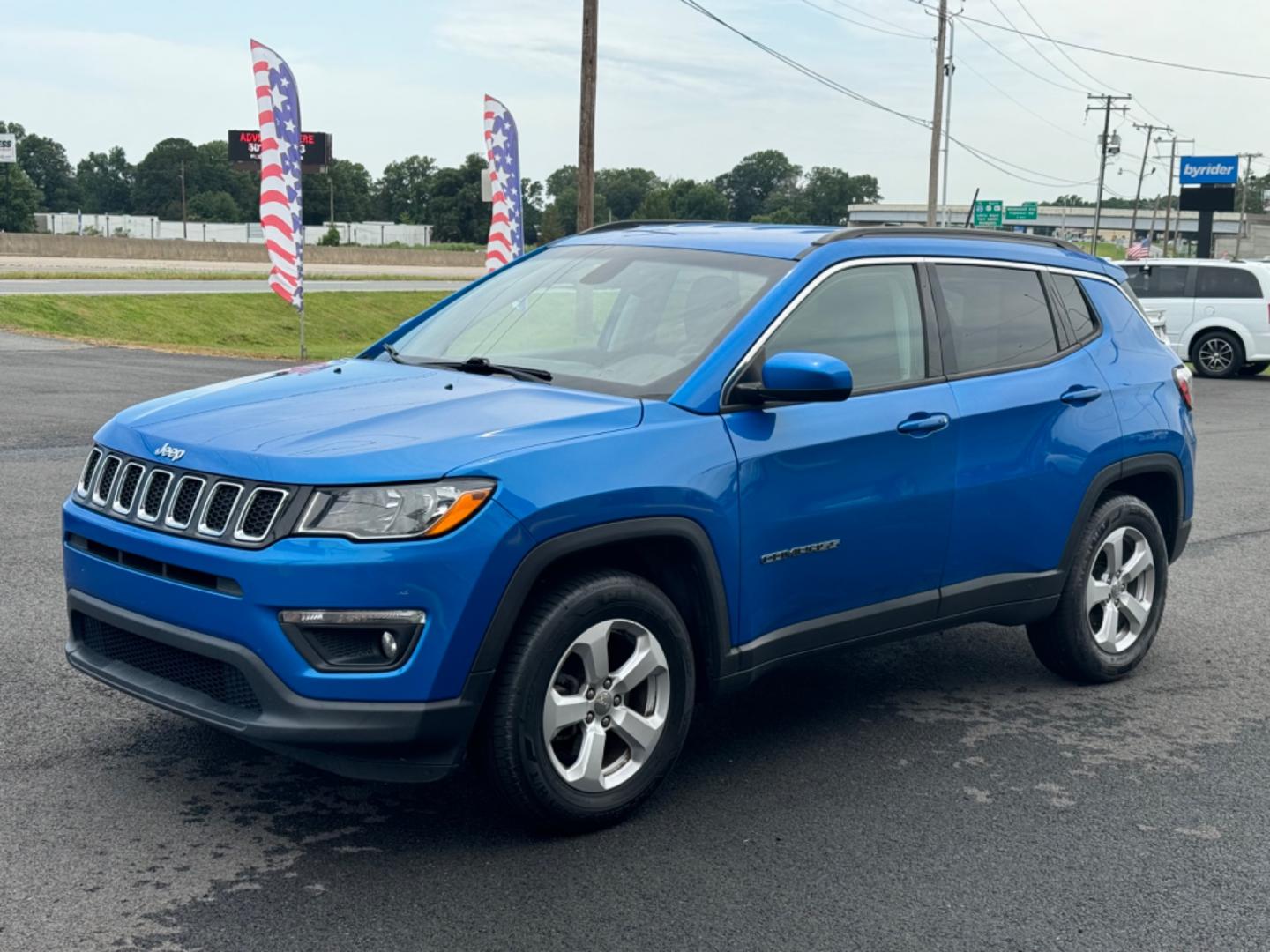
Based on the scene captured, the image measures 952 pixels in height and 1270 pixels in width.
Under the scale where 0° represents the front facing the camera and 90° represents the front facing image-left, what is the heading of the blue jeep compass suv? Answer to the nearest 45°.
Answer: approximately 45°

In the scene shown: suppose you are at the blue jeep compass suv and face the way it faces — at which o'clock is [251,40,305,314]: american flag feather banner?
The american flag feather banner is roughly at 4 o'clock from the blue jeep compass suv.

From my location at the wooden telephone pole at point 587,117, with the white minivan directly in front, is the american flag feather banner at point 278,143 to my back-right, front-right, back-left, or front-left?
back-right

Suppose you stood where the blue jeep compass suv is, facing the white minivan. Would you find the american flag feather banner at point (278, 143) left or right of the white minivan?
left

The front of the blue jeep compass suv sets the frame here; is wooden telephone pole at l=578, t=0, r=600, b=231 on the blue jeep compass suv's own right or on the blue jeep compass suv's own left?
on the blue jeep compass suv's own right

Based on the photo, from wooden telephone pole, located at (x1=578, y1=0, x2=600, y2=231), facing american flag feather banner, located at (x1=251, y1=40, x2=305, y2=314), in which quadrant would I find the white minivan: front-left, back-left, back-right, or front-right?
back-left

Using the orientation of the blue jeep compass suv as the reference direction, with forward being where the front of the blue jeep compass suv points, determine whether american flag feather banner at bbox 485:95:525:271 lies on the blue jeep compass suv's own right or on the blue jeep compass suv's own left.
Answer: on the blue jeep compass suv's own right

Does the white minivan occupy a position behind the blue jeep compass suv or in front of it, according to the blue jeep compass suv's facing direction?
behind
